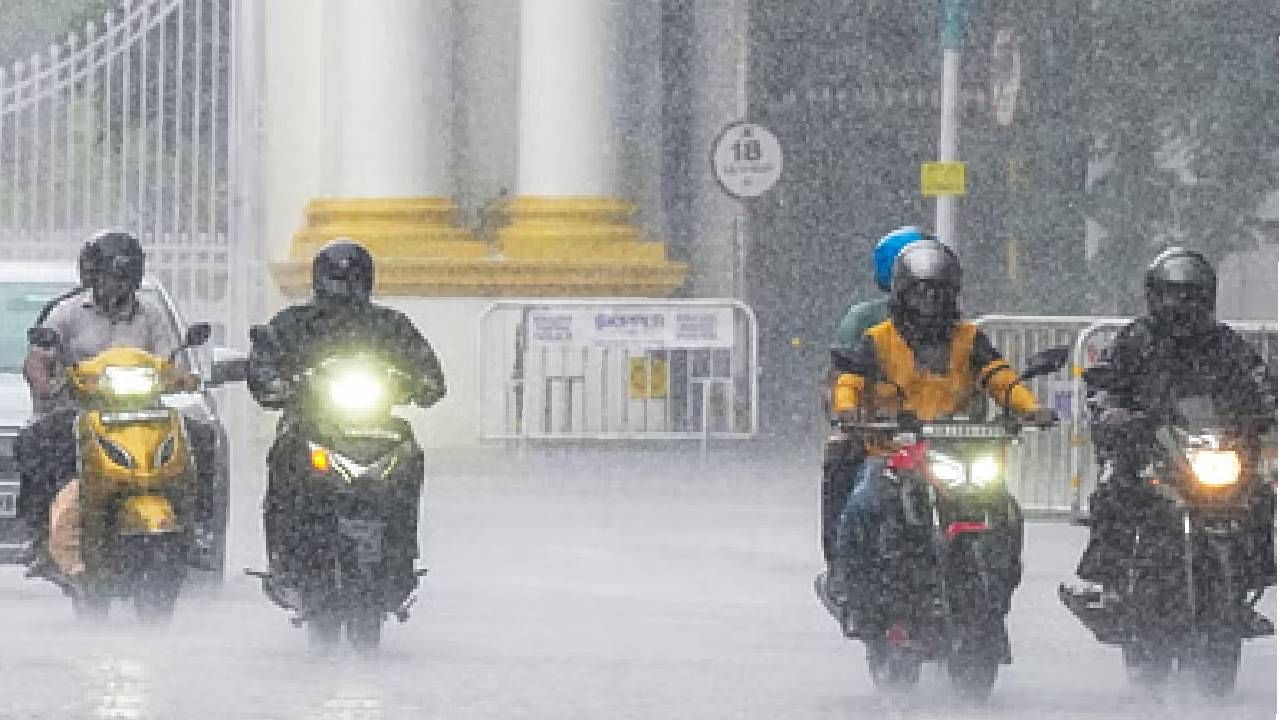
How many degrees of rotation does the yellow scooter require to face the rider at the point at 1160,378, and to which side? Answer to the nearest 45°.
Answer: approximately 45° to its left

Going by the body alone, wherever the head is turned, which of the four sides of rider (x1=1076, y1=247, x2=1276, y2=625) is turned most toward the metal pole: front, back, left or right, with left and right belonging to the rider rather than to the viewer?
back

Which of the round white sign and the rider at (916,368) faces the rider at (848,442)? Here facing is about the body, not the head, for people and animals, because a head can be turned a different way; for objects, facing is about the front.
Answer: the round white sign

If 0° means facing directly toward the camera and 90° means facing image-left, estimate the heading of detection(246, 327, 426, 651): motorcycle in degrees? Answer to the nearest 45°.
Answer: approximately 0°

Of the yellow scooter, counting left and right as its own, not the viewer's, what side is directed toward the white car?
back

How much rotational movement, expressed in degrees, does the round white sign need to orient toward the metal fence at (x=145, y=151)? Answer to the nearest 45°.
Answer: approximately 90° to its right

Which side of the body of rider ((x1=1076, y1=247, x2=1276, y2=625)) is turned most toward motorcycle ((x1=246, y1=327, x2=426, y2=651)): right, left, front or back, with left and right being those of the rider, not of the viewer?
right
